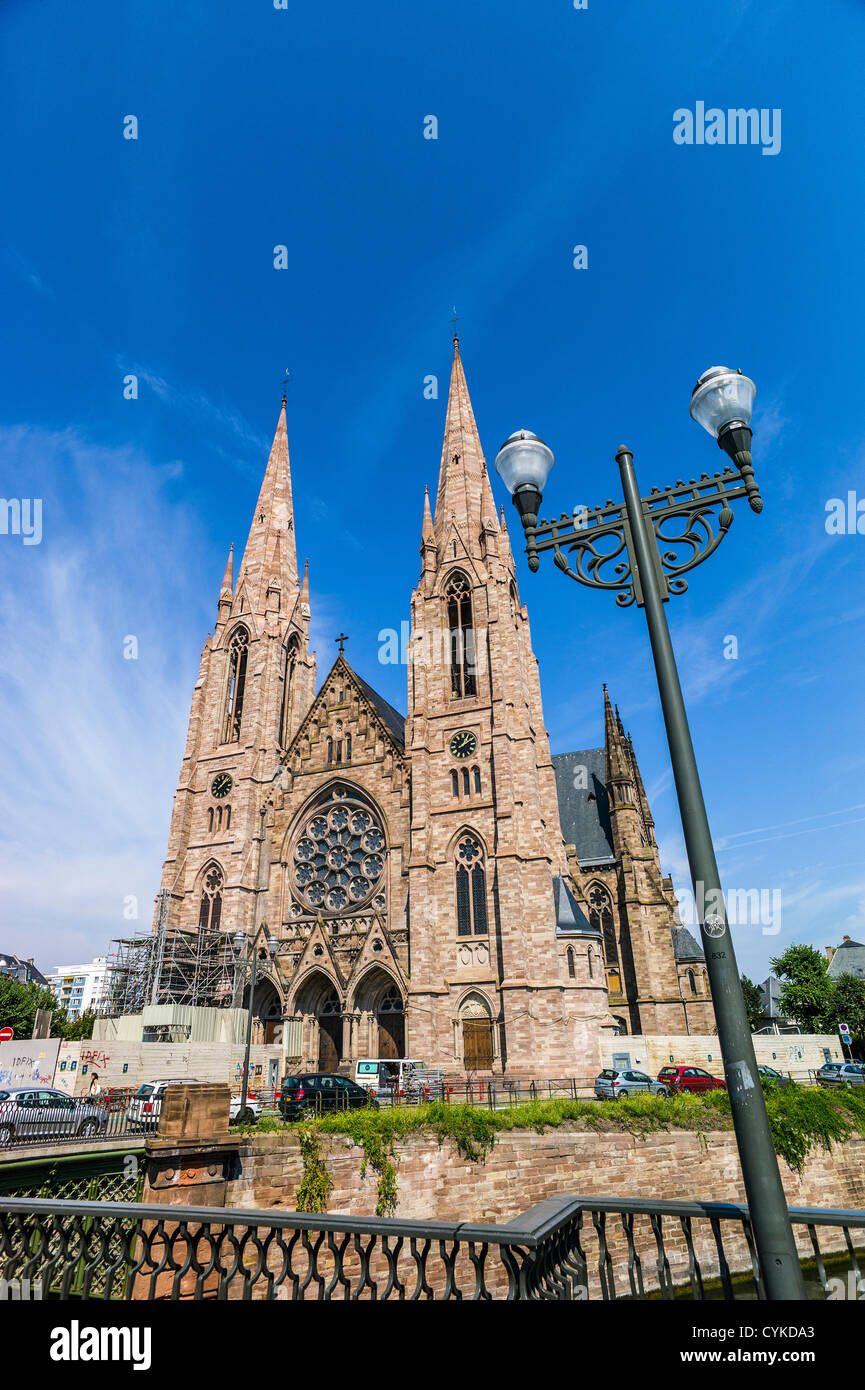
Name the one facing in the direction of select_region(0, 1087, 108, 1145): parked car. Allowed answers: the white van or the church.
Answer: the church
